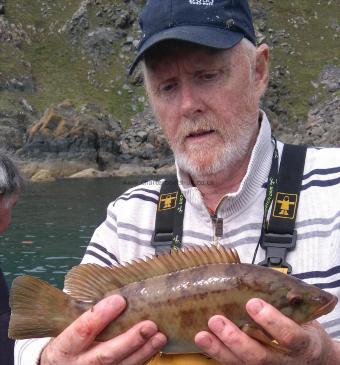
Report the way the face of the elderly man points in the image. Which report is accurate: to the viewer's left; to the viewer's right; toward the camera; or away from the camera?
toward the camera

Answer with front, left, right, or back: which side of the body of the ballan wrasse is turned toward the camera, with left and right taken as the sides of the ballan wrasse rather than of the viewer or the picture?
right

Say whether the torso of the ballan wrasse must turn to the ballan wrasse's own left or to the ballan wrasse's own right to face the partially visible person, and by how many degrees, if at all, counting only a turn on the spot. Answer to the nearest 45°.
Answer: approximately 135° to the ballan wrasse's own left
